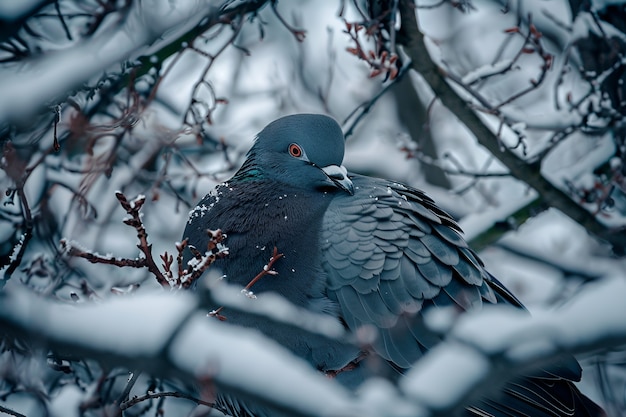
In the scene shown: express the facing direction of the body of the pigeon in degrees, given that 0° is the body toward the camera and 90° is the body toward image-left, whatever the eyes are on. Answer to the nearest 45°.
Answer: approximately 45°
